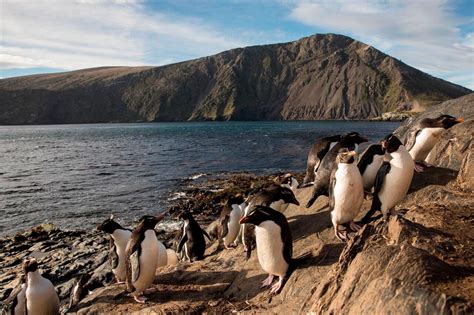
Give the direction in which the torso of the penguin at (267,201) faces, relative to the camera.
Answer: to the viewer's right

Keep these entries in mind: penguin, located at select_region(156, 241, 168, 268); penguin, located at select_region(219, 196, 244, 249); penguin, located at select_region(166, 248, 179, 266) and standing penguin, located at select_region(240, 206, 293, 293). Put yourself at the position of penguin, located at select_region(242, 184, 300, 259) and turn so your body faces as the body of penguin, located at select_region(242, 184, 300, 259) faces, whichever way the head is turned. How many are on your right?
1

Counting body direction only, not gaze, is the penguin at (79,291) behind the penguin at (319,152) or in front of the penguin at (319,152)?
behind

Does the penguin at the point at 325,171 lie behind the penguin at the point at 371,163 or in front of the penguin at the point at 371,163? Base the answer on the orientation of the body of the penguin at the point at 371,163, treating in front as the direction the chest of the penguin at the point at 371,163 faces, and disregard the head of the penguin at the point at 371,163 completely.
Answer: behind

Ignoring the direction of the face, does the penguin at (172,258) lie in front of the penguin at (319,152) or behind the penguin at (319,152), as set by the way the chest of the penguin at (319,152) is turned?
behind

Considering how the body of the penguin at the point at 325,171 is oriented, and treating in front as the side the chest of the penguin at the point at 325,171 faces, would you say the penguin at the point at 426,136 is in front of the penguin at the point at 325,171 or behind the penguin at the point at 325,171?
in front

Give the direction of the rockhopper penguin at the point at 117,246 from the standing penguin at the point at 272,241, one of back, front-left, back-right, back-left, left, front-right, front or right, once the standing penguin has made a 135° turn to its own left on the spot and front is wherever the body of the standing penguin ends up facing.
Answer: back-left

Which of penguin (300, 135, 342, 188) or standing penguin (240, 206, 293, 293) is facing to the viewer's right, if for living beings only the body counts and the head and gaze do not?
the penguin

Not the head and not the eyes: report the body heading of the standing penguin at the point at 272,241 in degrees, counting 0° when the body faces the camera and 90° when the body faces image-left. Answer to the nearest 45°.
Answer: approximately 45°

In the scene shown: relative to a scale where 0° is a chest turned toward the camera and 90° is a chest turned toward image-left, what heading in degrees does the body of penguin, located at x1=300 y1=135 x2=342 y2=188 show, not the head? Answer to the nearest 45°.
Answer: approximately 270°

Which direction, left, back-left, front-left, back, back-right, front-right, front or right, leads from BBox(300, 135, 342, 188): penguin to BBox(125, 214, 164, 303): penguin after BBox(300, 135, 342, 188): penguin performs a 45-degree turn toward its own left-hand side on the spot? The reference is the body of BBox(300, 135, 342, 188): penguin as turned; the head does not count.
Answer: back

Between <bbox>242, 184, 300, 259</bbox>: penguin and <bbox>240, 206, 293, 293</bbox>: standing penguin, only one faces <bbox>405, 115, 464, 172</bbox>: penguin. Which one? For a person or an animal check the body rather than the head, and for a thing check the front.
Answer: <bbox>242, 184, 300, 259</bbox>: penguin
